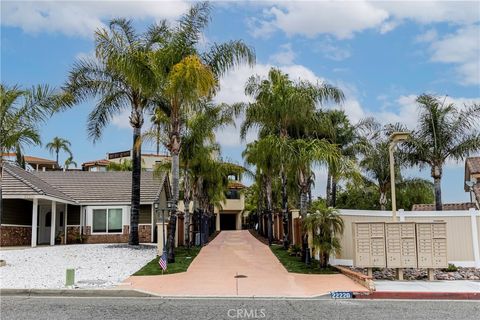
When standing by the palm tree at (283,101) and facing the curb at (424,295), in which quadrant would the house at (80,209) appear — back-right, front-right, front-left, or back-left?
back-right

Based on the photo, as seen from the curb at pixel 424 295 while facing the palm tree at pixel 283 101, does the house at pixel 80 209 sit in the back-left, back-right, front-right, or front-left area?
front-left

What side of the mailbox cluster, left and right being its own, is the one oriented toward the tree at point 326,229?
right

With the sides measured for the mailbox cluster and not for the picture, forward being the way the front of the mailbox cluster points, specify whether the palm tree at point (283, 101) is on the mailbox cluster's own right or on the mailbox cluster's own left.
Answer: on the mailbox cluster's own right

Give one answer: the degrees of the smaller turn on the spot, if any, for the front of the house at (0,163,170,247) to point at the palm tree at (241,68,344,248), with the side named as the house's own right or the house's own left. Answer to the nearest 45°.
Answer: approximately 45° to the house's own left

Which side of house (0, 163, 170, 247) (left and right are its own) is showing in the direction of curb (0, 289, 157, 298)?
front

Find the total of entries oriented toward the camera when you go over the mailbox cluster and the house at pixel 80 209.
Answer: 2

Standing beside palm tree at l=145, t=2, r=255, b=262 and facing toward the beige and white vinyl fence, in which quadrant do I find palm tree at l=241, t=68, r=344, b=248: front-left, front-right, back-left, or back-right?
front-left

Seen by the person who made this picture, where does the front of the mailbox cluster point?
facing the viewer

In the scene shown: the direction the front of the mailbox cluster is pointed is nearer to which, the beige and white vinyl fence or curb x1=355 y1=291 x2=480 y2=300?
the curb

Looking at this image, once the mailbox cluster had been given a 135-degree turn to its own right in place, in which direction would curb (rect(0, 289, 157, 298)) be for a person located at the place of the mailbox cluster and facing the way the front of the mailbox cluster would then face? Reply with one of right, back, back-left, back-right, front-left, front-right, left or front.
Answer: left

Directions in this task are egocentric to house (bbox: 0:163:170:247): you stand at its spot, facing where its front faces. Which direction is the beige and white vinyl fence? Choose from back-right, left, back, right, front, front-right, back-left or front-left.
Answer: front-left

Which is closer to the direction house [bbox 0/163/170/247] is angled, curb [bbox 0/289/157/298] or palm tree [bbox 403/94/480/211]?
the curb

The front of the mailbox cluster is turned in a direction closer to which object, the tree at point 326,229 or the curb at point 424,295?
the curb

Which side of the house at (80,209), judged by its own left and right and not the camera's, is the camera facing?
front

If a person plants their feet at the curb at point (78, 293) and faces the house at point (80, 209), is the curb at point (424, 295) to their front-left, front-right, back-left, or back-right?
back-right

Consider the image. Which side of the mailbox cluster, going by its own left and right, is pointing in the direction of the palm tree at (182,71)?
right
